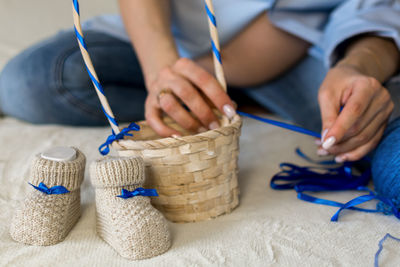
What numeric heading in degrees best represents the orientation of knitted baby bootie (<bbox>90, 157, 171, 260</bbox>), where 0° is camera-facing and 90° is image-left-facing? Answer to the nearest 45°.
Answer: approximately 315°

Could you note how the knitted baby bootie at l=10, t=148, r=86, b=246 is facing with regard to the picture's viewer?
facing the viewer and to the left of the viewer

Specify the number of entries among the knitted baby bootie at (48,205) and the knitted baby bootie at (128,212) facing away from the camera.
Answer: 0
